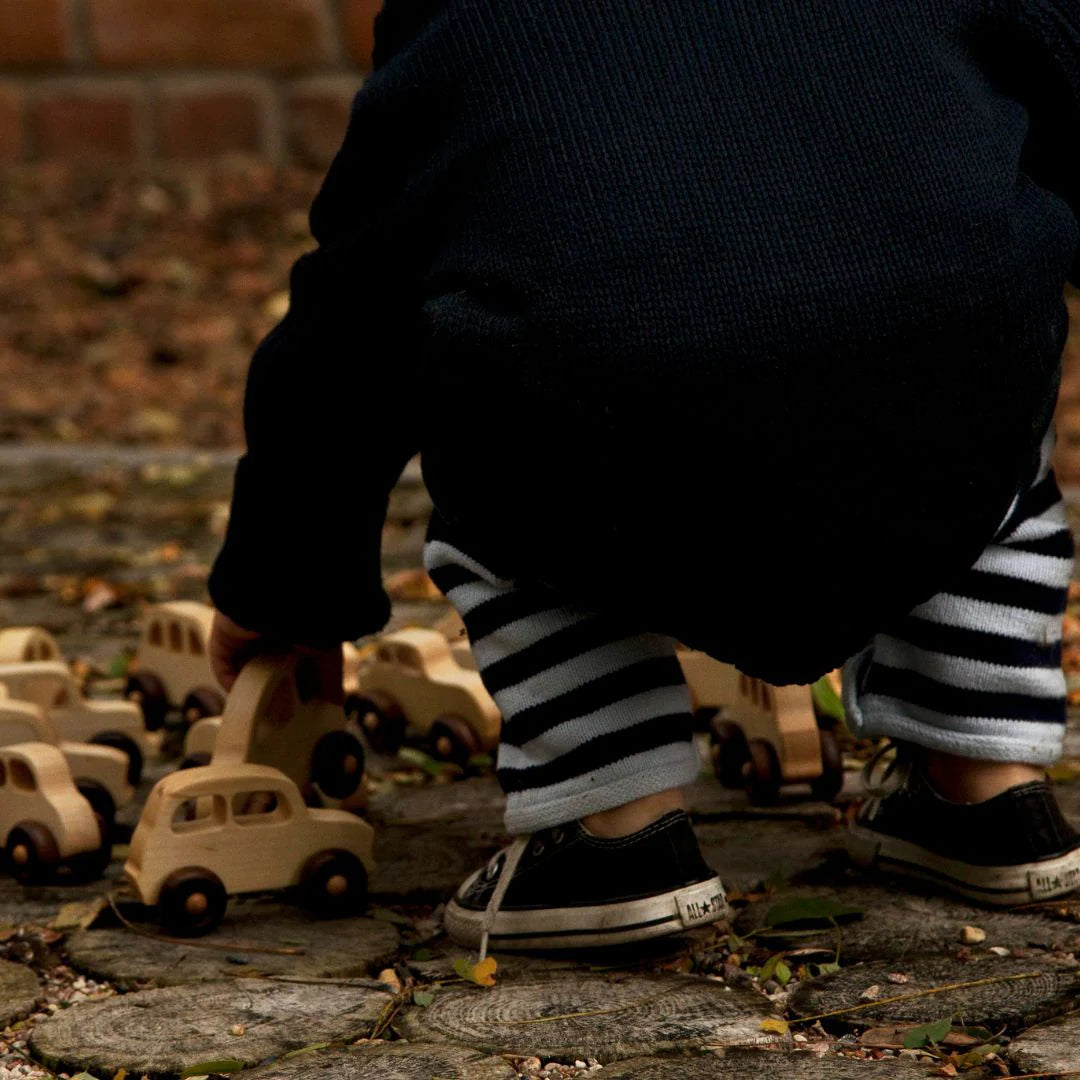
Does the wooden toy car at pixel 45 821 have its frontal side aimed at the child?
yes

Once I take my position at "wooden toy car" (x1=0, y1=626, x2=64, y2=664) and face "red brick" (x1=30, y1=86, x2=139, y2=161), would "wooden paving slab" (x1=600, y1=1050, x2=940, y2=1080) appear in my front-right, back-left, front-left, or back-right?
back-right

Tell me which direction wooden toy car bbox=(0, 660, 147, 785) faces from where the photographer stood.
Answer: facing to the right of the viewer

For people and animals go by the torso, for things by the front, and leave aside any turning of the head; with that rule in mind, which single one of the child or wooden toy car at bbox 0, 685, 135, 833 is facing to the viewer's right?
the wooden toy car

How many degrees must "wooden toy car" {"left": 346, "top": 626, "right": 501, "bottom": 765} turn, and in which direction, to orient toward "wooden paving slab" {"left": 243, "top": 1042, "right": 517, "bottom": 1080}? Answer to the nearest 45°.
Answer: approximately 45° to its right

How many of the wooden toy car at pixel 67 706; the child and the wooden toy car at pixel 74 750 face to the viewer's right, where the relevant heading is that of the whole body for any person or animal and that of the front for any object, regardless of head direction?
2

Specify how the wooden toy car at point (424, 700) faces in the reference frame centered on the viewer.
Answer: facing the viewer and to the right of the viewer

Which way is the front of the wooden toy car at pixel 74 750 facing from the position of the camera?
facing to the right of the viewer
